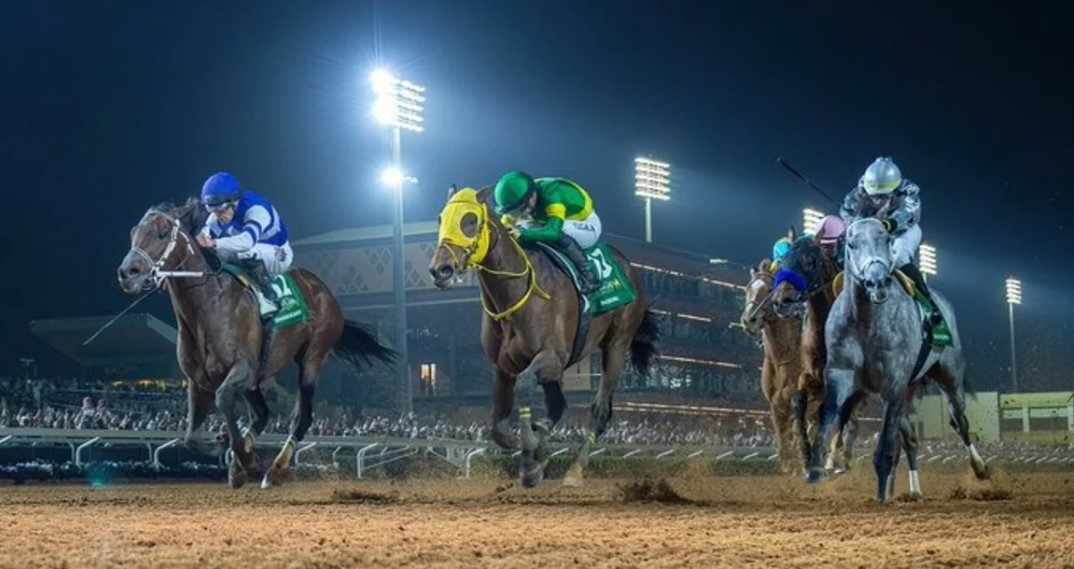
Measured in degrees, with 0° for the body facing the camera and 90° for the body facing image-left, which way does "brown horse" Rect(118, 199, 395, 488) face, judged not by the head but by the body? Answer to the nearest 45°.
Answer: approximately 45°

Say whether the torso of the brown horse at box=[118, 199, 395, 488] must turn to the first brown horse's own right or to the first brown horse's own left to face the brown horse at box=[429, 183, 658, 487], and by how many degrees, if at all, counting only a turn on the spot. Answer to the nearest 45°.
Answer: approximately 90° to the first brown horse's own left

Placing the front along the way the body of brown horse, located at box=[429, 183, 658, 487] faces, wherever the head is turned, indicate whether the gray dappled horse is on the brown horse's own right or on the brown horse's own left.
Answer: on the brown horse's own left

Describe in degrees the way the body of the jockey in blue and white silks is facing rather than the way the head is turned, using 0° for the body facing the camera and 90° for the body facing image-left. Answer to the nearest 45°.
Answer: approximately 45°

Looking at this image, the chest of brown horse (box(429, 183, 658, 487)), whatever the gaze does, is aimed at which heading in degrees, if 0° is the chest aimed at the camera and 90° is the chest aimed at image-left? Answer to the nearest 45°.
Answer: approximately 45°

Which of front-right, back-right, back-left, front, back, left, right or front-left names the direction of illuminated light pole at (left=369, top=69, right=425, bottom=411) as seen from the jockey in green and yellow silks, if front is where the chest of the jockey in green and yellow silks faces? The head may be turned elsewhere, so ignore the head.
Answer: back-right

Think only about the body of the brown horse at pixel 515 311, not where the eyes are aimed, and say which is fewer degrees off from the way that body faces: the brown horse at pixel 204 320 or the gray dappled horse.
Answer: the brown horse

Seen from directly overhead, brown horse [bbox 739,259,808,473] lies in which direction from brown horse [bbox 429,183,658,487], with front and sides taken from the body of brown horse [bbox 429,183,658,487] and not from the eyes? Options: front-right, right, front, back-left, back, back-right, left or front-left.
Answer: back

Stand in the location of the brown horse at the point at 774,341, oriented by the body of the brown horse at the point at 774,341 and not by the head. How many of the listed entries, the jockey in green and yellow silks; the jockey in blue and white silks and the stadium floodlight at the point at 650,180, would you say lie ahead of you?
2

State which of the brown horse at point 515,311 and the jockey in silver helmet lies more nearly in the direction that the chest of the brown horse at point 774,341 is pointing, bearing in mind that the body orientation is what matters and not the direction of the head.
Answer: the brown horse

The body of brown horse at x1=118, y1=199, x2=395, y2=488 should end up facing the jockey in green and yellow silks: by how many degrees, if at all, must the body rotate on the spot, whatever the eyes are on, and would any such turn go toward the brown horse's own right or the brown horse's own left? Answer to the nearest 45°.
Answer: approximately 135° to the brown horse's own left

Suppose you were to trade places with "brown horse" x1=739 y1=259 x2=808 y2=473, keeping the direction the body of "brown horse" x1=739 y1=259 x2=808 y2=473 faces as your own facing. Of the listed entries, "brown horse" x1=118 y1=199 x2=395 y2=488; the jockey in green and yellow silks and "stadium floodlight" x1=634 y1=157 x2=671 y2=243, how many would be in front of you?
2

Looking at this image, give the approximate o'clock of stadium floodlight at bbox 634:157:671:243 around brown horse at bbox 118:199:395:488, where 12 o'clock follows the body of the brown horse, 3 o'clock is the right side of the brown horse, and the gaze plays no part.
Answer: The stadium floodlight is roughly at 5 o'clock from the brown horse.
